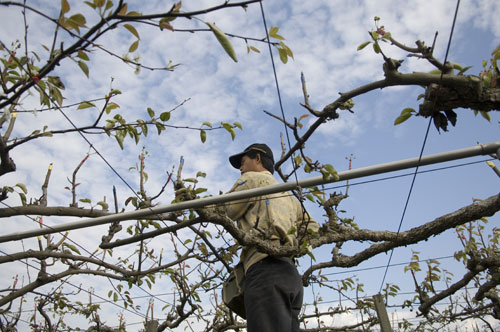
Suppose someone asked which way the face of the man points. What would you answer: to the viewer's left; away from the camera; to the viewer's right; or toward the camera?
to the viewer's left

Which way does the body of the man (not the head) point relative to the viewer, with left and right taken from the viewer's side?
facing away from the viewer and to the left of the viewer
